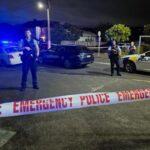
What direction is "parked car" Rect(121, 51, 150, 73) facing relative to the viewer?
to the viewer's left

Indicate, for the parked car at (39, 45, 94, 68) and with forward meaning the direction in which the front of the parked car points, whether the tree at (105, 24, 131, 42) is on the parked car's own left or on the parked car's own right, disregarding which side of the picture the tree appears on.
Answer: on the parked car's own right

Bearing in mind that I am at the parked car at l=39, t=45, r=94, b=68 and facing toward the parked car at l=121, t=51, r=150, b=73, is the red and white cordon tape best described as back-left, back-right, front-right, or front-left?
front-right

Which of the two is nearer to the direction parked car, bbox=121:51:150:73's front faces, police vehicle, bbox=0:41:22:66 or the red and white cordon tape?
the police vehicle

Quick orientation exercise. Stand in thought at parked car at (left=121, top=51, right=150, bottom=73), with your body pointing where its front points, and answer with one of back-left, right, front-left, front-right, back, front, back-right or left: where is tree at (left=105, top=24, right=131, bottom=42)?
right

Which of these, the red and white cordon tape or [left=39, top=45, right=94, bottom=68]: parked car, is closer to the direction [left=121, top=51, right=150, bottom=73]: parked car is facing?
the parked car

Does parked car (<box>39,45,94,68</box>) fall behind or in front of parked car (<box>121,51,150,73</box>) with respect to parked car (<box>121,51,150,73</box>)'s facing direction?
in front

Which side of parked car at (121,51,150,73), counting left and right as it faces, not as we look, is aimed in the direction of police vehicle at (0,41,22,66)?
front

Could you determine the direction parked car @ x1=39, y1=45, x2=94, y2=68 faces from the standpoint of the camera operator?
facing away from the viewer and to the left of the viewer

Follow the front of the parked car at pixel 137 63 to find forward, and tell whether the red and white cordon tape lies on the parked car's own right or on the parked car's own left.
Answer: on the parked car's own left
